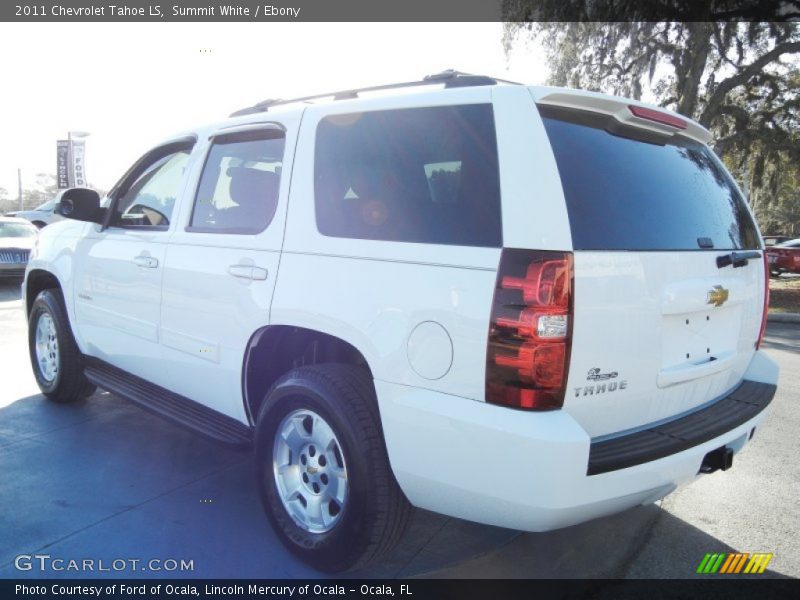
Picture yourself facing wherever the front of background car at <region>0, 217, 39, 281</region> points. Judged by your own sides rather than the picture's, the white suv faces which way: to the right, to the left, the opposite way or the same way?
the opposite way

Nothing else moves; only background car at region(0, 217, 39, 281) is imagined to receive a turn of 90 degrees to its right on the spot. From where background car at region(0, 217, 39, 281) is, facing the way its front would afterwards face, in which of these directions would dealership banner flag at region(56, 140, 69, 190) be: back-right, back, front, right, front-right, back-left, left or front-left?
right

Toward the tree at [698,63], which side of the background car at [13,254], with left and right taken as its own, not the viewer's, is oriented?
left

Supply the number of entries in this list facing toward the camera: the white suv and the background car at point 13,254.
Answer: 1

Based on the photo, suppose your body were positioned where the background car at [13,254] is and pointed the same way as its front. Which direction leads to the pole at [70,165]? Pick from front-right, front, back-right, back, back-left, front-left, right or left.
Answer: back

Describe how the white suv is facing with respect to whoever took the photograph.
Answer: facing away from the viewer and to the left of the viewer

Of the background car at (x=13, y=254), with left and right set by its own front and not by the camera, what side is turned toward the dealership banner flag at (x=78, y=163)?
back

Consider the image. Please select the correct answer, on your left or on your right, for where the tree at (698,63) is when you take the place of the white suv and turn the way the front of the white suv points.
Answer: on your right

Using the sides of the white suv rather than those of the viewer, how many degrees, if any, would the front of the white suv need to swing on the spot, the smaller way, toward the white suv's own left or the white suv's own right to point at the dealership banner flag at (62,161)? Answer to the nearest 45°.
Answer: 0° — it already faces it

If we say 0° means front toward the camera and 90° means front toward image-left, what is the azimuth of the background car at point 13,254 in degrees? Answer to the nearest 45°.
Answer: approximately 0°
